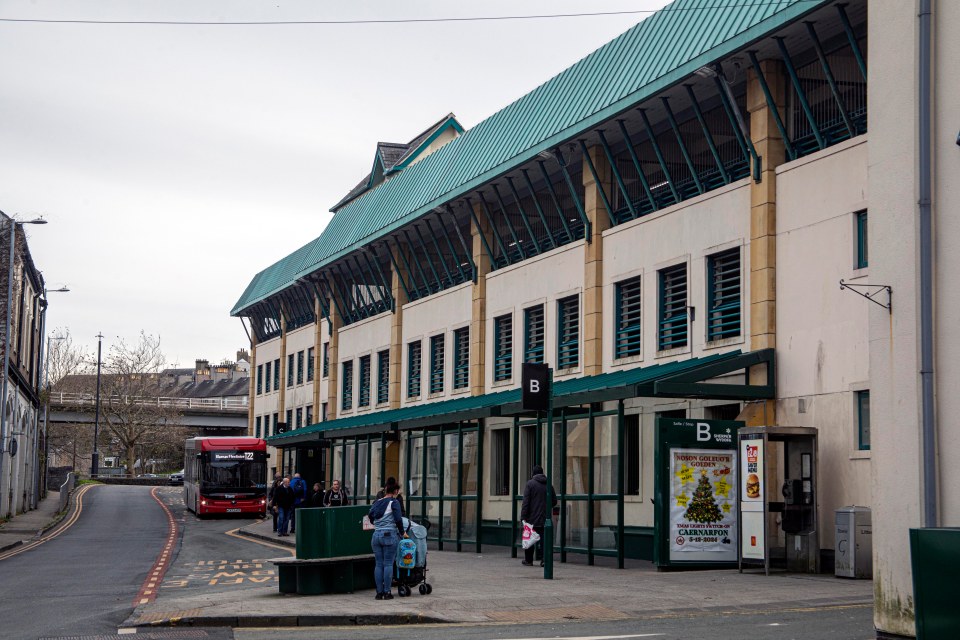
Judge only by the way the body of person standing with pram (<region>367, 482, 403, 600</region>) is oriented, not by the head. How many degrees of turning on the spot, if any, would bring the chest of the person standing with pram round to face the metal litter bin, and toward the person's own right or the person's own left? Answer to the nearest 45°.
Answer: approximately 45° to the person's own right

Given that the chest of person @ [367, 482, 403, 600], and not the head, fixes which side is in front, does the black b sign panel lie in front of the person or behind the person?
in front

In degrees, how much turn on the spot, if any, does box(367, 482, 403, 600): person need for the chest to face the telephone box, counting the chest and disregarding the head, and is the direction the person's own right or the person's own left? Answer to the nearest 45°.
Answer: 0° — they already face it

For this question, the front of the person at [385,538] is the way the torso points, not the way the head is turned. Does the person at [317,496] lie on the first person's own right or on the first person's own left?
on the first person's own left

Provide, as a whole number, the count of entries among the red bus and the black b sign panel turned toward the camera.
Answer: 2

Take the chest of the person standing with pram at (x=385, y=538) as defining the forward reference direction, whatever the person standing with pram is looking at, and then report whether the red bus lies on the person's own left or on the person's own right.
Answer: on the person's own left

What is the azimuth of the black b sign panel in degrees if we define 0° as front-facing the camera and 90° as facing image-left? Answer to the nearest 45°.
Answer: approximately 0°

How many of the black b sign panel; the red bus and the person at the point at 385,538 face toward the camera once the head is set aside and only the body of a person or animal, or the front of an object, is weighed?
2

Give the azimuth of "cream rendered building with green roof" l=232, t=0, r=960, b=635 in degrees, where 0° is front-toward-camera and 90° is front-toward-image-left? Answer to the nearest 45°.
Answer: approximately 45°
